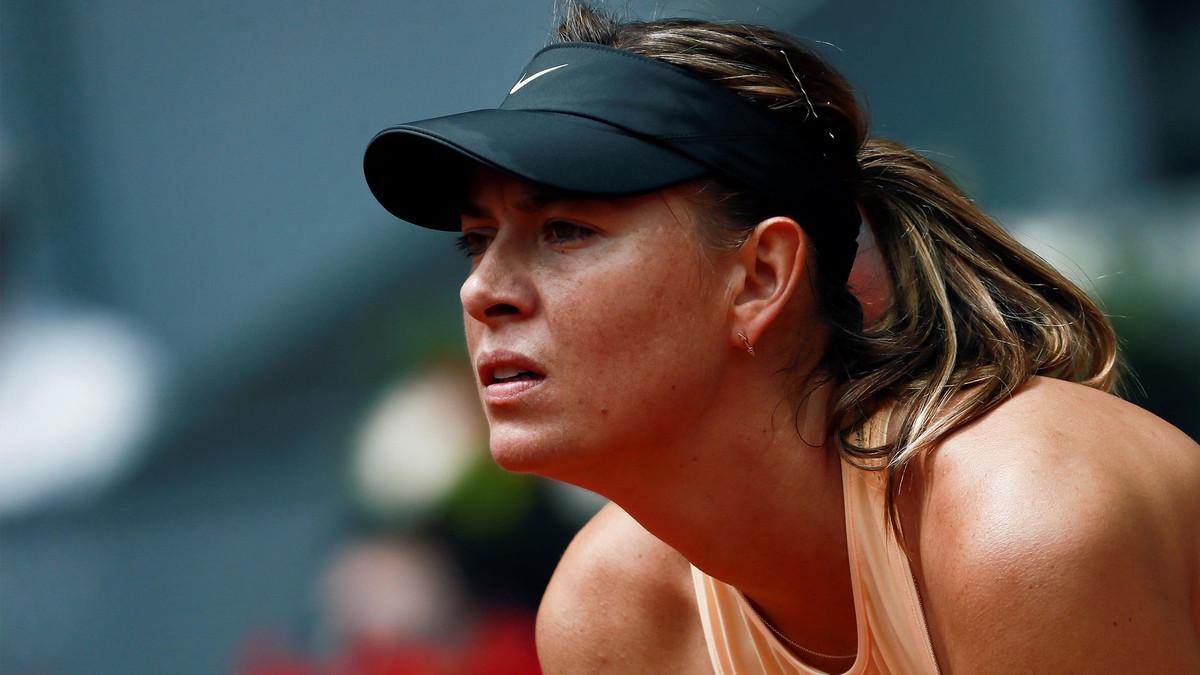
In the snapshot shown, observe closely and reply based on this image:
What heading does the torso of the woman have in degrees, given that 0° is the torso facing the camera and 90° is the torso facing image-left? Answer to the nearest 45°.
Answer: approximately 45°
